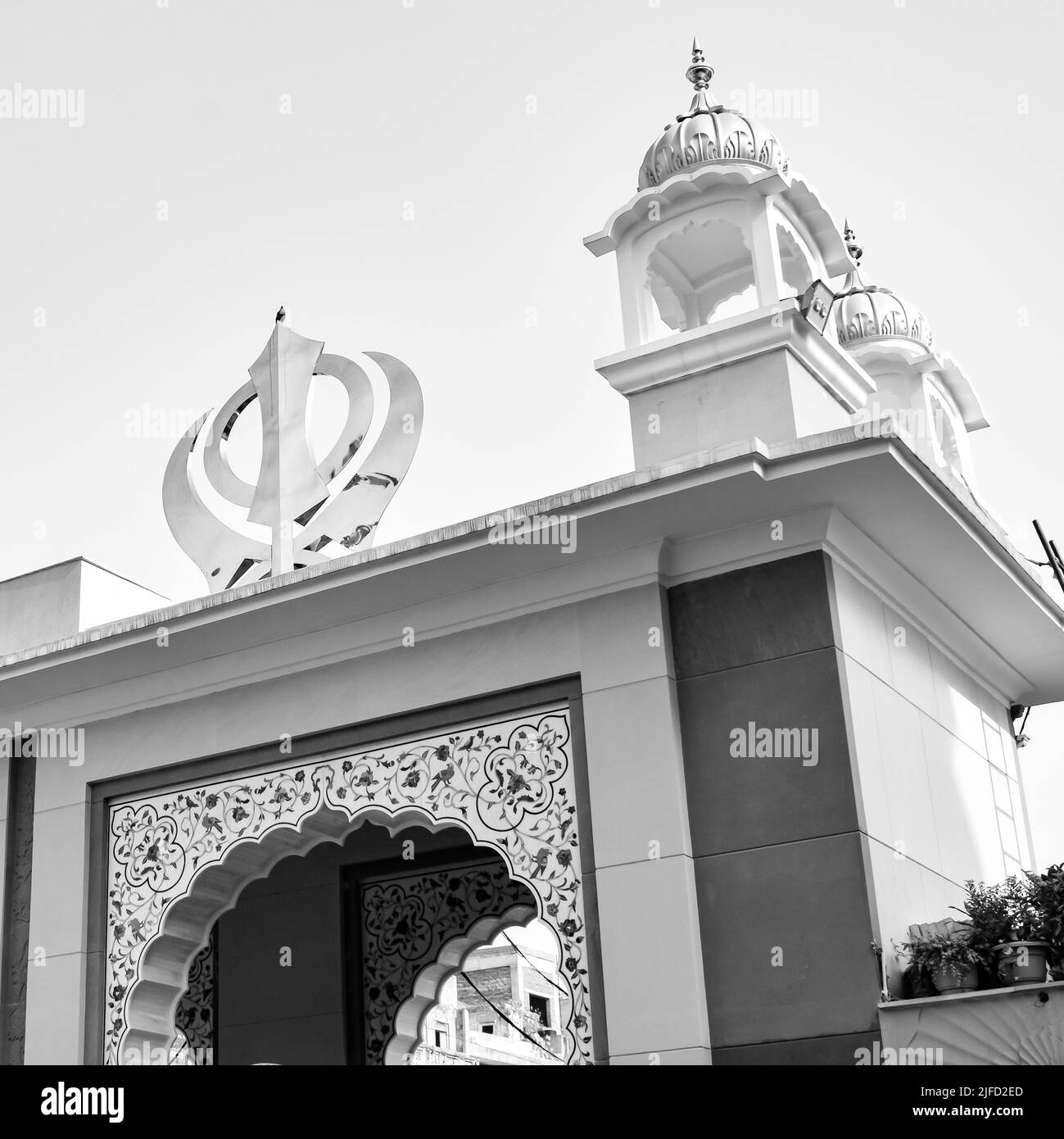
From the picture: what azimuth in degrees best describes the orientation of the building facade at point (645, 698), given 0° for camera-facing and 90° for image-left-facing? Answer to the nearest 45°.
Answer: approximately 45°
